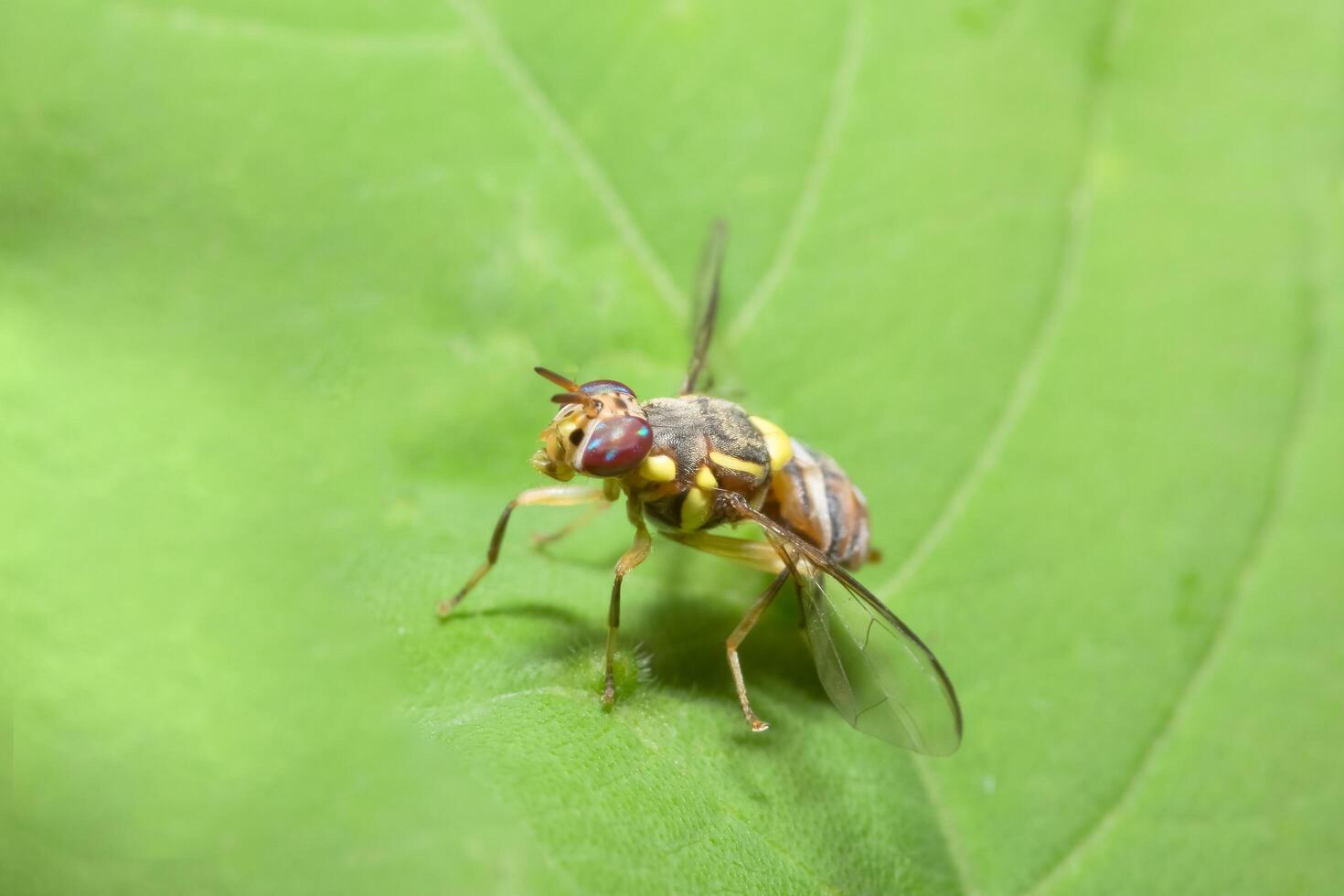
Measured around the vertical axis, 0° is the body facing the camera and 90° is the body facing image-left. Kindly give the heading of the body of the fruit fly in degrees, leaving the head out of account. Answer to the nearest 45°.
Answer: approximately 90°
